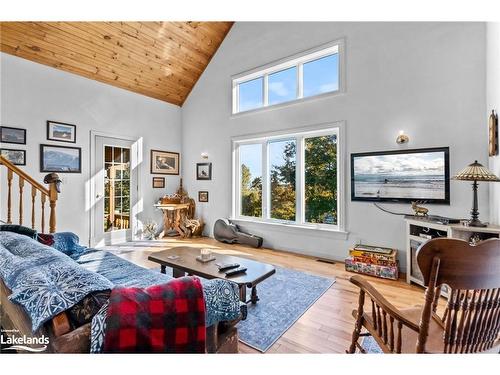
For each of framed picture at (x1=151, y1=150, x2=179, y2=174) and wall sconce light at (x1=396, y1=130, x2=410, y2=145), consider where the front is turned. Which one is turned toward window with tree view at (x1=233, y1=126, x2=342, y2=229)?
the framed picture

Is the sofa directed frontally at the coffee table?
yes

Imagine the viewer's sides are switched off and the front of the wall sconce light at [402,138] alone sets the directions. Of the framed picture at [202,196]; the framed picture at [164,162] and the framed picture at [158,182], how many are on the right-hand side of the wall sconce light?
3

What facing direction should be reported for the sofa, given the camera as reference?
facing away from the viewer and to the right of the viewer

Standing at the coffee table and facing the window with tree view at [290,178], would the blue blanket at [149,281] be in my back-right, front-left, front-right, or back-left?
back-left

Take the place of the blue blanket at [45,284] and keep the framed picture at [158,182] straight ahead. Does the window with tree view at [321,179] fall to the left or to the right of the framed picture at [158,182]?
right

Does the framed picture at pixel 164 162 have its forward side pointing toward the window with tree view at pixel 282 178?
yes

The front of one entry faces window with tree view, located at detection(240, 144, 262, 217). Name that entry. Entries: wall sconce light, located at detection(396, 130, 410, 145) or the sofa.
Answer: the sofa

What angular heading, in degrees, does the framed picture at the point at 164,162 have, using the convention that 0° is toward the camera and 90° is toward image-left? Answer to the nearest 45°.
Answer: approximately 315°
